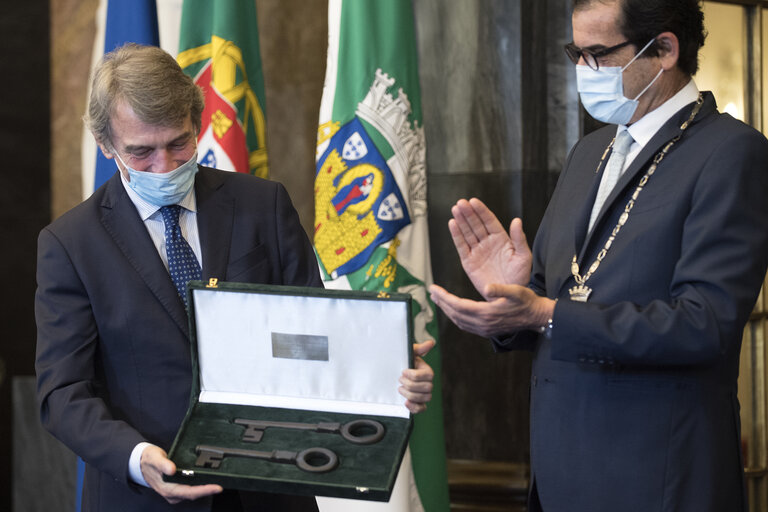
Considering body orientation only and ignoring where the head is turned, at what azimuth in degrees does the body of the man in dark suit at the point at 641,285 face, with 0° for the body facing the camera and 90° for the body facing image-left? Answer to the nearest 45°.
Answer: approximately 45°

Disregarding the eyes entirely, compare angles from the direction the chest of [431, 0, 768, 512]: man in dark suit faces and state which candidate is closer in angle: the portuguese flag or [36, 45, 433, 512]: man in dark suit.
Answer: the man in dark suit

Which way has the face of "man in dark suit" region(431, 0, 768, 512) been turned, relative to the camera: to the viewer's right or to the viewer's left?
to the viewer's left

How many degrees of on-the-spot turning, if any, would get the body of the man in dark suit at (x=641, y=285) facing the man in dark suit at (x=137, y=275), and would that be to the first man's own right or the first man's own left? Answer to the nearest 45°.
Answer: approximately 45° to the first man's own right

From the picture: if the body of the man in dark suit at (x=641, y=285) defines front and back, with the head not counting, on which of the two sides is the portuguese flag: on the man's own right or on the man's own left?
on the man's own right

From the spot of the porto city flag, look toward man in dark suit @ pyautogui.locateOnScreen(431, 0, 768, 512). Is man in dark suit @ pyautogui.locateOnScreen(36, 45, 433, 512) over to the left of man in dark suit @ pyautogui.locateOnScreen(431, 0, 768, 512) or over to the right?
right

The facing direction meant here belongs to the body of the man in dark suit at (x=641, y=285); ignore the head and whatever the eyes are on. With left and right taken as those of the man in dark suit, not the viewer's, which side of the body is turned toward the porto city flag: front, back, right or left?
right
